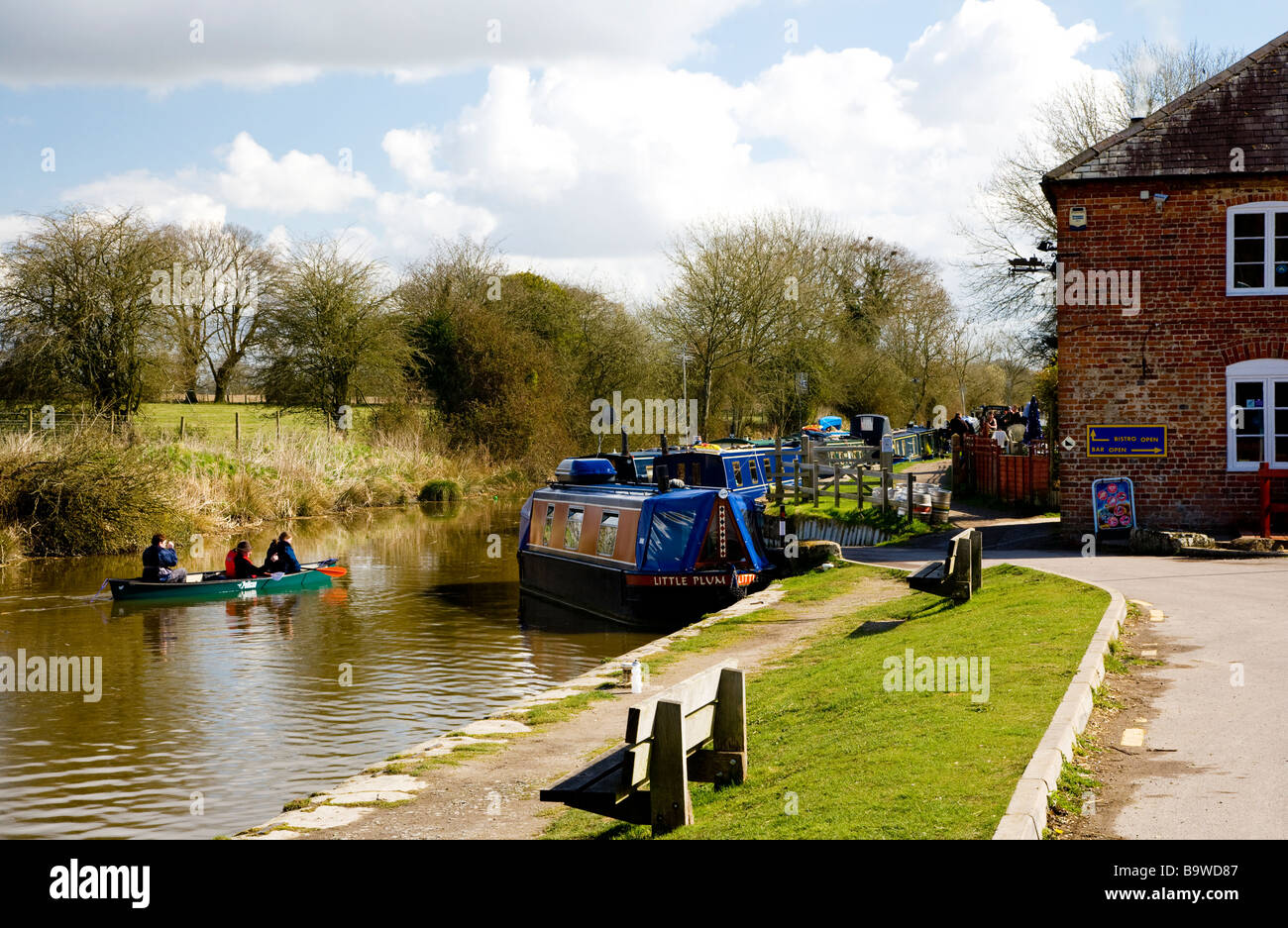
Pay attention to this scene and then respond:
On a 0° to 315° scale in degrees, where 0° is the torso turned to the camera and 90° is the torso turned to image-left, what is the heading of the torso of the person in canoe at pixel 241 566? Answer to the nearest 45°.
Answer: approximately 270°

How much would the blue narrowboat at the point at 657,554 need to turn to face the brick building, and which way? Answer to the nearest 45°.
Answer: approximately 45° to its left

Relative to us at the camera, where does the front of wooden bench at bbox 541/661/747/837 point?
facing away from the viewer and to the left of the viewer

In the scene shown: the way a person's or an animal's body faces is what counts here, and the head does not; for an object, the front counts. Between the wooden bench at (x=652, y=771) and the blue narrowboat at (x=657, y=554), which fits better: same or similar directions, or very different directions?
very different directions

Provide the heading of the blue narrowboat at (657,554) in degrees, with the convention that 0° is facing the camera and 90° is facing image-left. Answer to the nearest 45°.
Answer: approximately 315°

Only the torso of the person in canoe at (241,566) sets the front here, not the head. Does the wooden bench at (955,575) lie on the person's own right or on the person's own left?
on the person's own right

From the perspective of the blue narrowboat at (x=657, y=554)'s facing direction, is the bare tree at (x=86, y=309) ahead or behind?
behind

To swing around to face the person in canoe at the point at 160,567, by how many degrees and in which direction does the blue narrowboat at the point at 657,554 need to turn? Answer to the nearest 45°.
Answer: approximately 135° to its right
